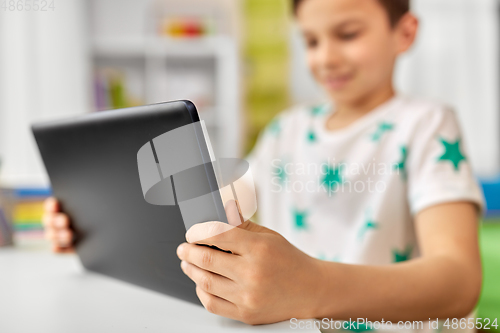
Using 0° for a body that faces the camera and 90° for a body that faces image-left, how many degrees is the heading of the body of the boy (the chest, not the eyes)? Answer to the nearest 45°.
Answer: approximately 45°

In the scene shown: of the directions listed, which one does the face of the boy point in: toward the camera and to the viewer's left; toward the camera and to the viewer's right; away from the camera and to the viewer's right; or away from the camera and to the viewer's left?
toward the camera and to the viewer's left

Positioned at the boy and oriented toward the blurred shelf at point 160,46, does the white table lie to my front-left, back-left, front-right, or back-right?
back-left

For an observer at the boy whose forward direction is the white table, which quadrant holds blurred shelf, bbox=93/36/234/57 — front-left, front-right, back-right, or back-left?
back-right

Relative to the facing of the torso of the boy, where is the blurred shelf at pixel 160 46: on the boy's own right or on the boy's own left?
on the boy's own right
